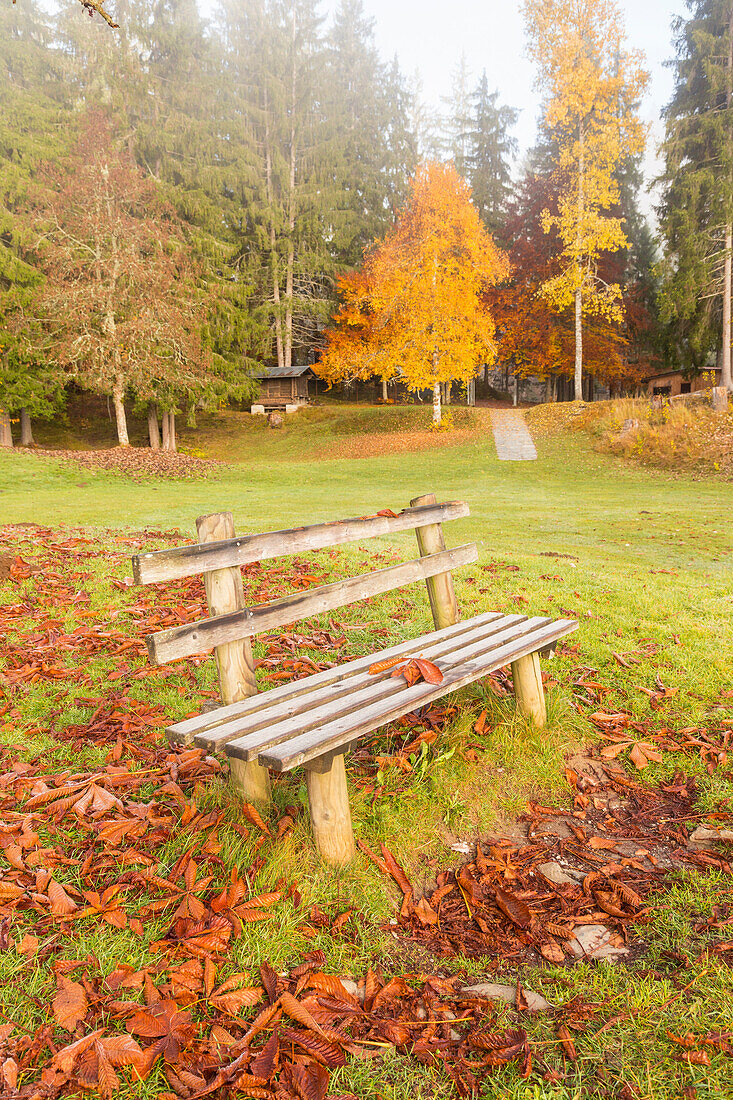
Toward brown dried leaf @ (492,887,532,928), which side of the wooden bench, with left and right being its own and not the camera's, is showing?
front

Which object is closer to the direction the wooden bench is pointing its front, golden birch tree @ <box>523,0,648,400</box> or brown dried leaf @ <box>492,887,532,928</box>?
the brown dried leaf

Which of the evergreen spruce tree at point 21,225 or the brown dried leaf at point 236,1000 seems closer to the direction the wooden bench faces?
the brown dried leaf

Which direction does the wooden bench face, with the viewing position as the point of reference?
facing the viewer and to the right of the viewer

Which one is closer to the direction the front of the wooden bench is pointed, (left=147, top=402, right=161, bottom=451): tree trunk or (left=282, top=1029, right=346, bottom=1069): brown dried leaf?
the brown dried leaf

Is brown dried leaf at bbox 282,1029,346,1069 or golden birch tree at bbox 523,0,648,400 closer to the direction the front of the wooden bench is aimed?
the brown dried leaf

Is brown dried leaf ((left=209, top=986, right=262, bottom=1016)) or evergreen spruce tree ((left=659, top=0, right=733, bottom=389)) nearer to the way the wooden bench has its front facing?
the brown dried leaf

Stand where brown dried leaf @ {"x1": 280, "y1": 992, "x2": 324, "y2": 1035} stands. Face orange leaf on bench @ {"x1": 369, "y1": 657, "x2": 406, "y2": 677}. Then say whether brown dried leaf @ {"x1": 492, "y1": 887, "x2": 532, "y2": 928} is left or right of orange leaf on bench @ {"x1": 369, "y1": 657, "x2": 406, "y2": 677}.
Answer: right

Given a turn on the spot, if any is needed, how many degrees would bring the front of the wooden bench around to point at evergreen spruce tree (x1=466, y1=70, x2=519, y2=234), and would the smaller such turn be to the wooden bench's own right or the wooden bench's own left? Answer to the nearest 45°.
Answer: approximately 135° to the wooden bench's own left

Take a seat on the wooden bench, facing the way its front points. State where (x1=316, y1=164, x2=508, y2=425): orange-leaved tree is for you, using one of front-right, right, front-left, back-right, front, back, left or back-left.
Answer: back-left

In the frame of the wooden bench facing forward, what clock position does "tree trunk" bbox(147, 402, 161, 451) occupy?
The tree trunk is roughly at 7 o'clock from the wooden bench.

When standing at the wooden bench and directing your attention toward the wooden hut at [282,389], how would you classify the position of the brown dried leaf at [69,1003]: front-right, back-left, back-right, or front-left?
back-left
